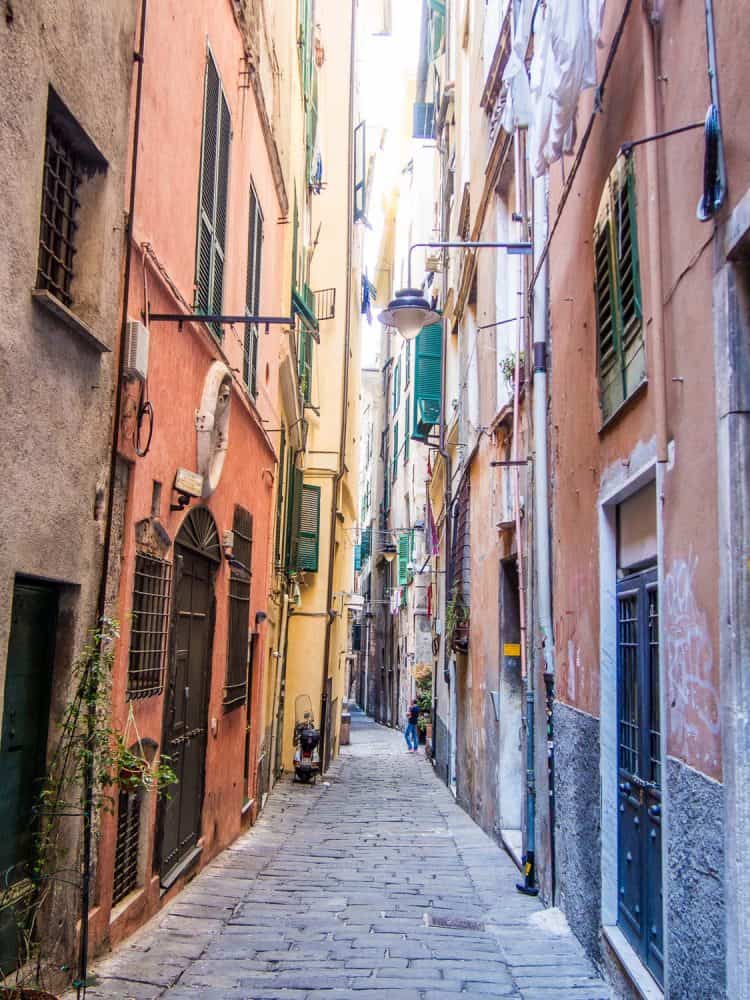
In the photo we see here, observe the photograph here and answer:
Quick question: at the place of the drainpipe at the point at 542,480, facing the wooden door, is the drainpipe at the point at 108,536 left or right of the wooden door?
left

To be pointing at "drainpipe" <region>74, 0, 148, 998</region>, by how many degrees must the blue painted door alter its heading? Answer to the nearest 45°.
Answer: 0° — it already faces it

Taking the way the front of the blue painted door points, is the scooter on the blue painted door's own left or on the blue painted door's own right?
on the blue painted door's own right

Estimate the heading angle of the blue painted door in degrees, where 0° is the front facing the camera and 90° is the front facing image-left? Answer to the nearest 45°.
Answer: approximately 90°

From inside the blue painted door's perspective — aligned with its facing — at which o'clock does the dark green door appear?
The dark green door is roughly at 11 o'clock from the blue painted door.

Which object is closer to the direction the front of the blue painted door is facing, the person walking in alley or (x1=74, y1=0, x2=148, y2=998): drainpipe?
the drainpipe

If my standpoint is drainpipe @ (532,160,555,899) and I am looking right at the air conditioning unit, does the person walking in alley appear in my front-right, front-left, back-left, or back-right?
back-right

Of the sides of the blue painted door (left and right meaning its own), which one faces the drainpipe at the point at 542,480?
right

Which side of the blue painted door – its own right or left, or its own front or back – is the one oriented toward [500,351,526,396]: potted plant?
right

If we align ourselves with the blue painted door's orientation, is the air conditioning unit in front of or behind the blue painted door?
in front

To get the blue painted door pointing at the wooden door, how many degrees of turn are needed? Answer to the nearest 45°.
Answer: approximately 45° to its right
